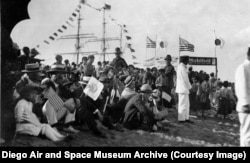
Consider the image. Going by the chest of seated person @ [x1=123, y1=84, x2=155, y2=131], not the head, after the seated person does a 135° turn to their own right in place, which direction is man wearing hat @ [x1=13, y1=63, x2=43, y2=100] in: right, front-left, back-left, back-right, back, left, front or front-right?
front-right

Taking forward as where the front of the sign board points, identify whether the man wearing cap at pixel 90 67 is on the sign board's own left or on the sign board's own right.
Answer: on the sign board's own right

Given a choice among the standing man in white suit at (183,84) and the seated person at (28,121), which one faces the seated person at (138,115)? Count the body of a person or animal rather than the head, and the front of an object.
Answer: the seated person at (28,121)

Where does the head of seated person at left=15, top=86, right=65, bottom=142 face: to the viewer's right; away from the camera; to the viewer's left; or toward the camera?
to the viewer's right

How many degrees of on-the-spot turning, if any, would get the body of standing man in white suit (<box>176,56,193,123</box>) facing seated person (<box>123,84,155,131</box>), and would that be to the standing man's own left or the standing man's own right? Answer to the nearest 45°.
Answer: approximately 135° to the standing man's own right

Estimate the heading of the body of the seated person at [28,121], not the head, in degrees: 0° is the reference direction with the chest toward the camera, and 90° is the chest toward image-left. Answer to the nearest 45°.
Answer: approximately 270°

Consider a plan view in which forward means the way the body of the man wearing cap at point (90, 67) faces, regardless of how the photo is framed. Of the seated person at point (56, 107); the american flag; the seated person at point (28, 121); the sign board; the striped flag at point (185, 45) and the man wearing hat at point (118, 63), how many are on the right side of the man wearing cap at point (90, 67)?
2
